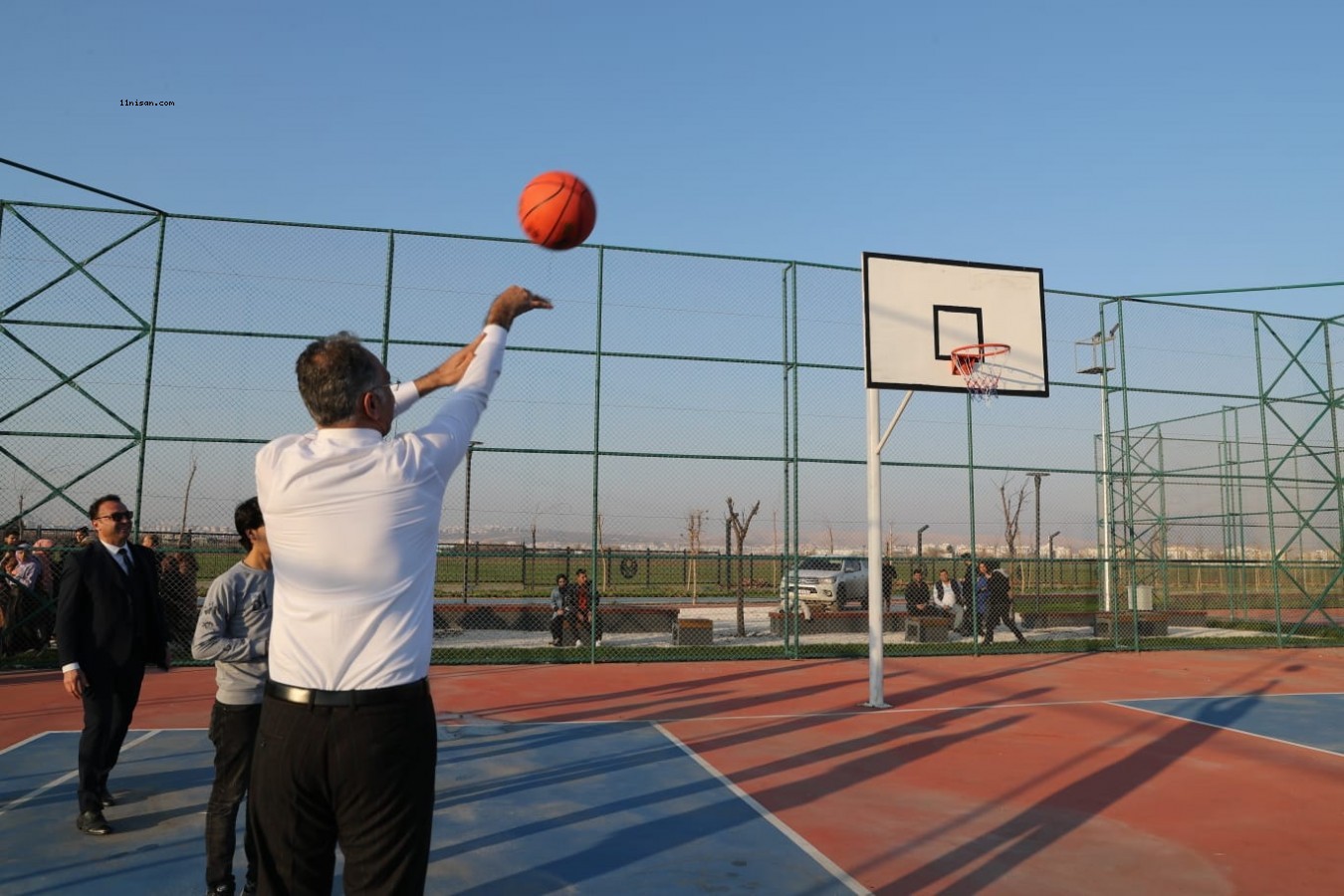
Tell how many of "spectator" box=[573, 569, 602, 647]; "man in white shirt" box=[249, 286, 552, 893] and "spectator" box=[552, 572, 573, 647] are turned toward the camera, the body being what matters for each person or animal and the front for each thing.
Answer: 2

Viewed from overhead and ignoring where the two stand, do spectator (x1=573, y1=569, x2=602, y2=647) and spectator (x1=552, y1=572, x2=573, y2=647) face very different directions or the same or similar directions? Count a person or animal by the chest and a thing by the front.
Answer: same or similar directions

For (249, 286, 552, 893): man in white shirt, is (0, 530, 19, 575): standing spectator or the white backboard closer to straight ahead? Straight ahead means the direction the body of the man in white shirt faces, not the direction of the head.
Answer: the white backboard

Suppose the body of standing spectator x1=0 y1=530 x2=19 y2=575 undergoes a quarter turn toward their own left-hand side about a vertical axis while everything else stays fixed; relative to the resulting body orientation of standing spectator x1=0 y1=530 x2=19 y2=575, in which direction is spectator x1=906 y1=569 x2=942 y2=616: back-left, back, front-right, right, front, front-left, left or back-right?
front-right

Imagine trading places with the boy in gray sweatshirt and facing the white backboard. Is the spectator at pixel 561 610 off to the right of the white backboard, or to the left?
left

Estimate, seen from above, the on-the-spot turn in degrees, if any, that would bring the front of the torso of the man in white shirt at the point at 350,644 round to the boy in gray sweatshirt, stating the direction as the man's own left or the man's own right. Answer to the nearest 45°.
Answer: approximately 45° to the man's own left

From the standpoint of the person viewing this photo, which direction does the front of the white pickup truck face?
facing the viewer and to the left of the viewer

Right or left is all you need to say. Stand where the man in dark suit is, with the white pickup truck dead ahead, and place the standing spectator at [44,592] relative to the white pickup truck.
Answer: left

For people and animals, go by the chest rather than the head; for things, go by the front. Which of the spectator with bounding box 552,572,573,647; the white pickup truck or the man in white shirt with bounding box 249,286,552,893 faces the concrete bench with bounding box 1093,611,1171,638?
the man in white shirt

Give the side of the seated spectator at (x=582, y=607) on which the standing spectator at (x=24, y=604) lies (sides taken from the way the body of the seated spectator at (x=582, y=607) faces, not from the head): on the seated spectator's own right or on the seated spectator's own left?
on the seated spectator's own right

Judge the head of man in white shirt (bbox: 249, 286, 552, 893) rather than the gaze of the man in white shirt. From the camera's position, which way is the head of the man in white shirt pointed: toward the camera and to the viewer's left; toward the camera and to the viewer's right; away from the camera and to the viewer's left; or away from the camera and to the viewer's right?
away from the camera and to the viewer's right

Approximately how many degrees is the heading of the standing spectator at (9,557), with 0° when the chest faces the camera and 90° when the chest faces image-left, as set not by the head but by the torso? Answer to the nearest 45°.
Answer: approximately 315°

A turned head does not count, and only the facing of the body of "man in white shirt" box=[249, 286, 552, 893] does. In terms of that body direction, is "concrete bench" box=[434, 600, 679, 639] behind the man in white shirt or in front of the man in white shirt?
in front

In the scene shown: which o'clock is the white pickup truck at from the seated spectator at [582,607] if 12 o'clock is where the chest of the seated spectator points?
The white pickup truck is roughly at 7 o'clock from the seated spectator.

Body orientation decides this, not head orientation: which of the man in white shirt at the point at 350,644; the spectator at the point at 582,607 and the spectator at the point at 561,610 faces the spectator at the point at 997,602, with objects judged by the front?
the man in white shirt

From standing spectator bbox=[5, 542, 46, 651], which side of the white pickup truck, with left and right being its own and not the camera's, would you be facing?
front

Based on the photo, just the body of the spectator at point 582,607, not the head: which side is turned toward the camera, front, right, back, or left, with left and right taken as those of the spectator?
front

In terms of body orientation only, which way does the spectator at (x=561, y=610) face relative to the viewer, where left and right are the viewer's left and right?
facing the viewer

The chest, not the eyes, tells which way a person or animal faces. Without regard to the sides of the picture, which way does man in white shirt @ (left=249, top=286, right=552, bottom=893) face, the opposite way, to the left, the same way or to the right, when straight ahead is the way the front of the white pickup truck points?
the opposite way
